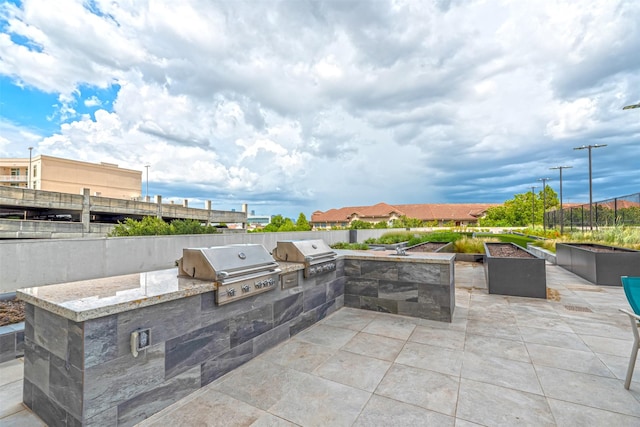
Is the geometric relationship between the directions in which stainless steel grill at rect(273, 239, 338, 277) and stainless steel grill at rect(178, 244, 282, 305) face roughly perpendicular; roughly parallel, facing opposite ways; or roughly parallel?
roughly parallel

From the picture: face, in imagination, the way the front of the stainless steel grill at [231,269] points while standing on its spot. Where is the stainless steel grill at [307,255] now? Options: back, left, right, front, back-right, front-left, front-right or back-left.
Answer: left

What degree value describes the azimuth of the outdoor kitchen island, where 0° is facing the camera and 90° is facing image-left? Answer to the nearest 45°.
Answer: approximately 315°

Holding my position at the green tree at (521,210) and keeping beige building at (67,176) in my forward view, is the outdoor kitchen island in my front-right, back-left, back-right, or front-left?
front-left

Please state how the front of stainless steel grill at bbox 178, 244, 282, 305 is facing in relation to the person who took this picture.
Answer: facing the viewer and to the right of the viewer

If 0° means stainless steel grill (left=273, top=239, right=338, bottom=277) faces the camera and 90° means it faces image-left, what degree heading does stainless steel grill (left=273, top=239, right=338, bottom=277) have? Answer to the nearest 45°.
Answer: approximately 315°

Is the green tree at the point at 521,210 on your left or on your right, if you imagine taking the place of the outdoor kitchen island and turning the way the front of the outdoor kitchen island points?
on your left

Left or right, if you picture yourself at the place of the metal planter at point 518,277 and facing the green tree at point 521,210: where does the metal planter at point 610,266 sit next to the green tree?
right

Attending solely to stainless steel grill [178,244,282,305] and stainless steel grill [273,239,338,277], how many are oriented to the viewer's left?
0

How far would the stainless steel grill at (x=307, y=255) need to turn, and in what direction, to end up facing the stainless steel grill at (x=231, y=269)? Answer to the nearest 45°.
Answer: approximately 90° to its right
